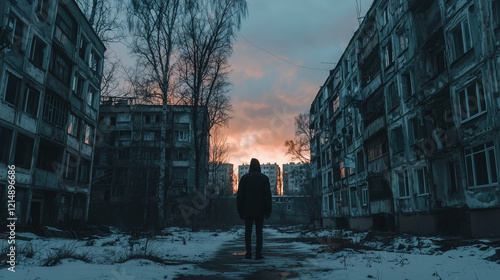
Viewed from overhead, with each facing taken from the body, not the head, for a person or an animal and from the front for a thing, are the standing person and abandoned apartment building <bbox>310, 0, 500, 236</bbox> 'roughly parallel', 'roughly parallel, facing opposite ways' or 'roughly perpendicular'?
roughly perpendicular

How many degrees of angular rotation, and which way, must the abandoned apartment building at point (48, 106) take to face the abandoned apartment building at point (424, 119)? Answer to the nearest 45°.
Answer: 0° — it already faces it

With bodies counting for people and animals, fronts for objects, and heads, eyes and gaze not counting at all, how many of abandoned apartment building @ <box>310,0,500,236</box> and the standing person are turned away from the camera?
1

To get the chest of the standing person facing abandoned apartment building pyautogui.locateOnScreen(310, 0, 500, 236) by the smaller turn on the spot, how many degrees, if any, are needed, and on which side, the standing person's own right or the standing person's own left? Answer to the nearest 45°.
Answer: approximately 45° to the standing person's own right

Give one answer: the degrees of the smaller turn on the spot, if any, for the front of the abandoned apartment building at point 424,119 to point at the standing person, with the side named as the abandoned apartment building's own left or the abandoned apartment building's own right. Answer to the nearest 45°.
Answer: approximately 45° to the abandoned apartment building's own left

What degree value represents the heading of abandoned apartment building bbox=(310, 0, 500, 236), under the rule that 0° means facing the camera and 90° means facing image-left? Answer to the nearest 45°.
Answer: approximately 45°

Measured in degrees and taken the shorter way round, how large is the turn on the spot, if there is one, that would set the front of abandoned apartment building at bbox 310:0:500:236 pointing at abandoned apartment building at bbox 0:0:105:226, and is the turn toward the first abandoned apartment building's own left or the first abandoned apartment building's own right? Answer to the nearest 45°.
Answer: approximately 45° to the first abandoned apartment building's own right

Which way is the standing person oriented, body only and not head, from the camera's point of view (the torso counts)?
away from the camera
